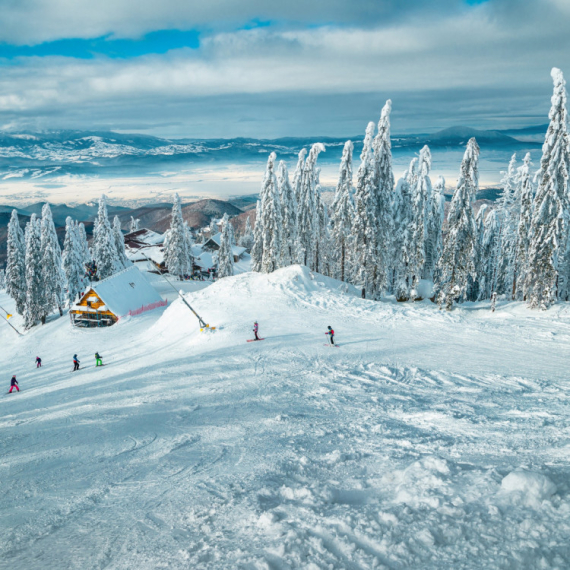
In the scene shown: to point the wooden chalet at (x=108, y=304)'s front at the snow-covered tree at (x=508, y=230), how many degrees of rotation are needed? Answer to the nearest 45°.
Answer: approximately 135° to its left

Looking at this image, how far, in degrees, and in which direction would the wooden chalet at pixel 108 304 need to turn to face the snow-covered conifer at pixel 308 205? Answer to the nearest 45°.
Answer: approximately 135° to its left

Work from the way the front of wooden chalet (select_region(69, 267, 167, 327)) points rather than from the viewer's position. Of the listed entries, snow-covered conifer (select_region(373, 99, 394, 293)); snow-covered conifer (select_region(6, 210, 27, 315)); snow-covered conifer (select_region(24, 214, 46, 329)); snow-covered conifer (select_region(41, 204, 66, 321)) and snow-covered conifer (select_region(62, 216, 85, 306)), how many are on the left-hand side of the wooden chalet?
1

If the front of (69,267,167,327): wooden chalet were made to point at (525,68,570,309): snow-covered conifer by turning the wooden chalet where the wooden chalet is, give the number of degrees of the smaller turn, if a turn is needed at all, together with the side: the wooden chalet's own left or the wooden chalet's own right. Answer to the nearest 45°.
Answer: approximately 90° to the wooden chalet's own left

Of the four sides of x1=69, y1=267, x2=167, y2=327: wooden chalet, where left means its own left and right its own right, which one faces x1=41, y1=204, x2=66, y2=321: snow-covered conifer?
right

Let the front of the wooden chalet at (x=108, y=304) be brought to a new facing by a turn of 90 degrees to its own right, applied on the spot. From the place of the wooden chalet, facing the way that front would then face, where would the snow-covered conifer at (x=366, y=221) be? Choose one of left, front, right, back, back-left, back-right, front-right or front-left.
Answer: back

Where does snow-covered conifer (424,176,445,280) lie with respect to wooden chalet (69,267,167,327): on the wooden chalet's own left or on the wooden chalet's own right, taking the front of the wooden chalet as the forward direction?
on the wooden chalet's own left

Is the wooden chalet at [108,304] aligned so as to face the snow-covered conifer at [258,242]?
no

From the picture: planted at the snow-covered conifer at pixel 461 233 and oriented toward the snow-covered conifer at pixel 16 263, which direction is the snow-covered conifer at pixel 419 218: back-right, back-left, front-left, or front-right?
front-right

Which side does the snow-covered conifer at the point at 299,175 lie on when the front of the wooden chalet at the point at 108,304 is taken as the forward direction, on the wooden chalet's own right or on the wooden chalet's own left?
on the wooden chalet's own left

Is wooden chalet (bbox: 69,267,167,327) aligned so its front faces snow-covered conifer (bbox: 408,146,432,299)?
no

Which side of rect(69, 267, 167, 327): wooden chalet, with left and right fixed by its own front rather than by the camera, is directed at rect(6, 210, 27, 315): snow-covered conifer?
right
